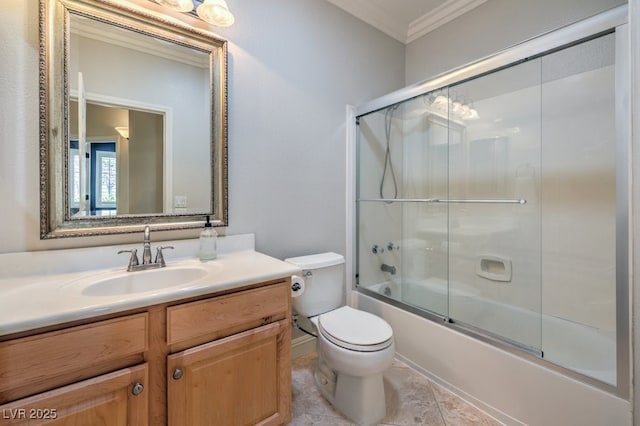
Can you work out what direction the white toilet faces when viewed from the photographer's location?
facing the viewer and to the right of the viewer

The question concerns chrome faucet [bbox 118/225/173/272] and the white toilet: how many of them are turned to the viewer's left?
0

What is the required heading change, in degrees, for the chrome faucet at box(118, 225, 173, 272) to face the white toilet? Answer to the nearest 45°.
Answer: approximately 45° to its left

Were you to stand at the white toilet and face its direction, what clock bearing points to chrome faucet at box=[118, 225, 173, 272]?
The chrome faucet is roughly at 4 o'clock from the white toilet.

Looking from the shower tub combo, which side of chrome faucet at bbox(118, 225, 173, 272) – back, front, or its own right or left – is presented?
left

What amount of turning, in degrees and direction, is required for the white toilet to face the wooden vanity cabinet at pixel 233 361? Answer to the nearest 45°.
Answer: approximately 90° to its right

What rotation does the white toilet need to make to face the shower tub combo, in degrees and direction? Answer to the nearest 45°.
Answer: approximately 90° to its left
